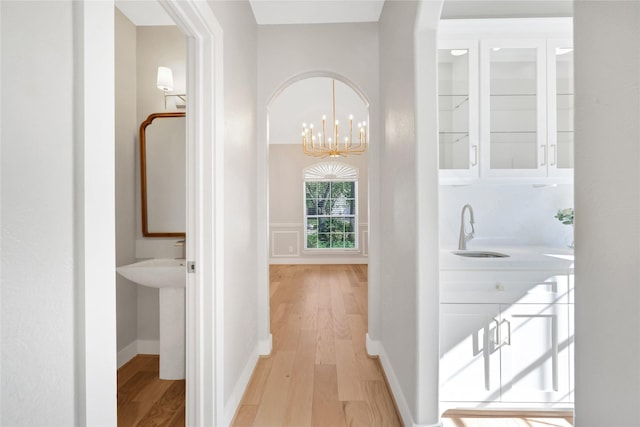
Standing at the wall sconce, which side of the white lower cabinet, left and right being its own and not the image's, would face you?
right

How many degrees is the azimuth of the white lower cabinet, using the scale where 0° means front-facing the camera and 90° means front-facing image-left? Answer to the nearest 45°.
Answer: approximately 0°

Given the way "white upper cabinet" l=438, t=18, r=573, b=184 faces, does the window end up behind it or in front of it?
behind

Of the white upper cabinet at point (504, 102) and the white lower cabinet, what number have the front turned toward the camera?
2

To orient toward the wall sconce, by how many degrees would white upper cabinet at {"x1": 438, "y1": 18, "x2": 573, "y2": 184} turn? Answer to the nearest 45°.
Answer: approximately 90° to its right

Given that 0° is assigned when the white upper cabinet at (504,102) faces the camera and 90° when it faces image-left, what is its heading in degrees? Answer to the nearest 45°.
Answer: approximately 0°

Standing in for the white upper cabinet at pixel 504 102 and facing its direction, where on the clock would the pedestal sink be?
The pedestal sink is roughly at 2 o'clock from the white upper cabinet.

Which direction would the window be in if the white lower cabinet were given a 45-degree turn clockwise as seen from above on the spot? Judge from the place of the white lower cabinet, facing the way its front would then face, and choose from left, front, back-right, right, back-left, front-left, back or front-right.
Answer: right
